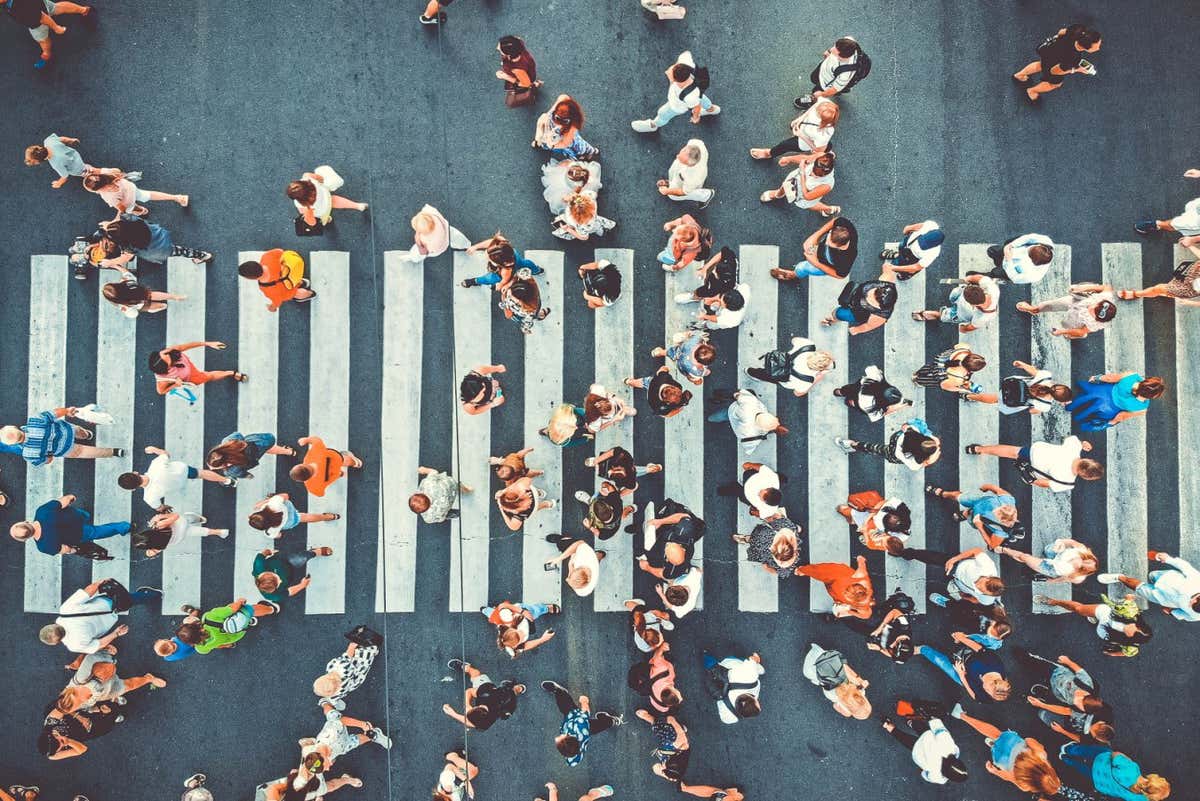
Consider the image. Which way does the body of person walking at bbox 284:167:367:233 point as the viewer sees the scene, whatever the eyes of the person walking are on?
to the viewer's left

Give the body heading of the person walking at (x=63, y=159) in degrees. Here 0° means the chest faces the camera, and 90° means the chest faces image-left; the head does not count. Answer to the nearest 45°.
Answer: approximately 90°

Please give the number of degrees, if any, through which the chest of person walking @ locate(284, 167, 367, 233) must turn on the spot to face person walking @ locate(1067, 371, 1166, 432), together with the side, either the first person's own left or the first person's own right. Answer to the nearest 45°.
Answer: approximately 180°

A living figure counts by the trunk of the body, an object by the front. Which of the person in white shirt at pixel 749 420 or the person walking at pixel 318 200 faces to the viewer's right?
the person in white shirt

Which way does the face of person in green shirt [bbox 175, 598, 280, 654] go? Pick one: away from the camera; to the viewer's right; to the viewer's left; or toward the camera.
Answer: to the viewer's left

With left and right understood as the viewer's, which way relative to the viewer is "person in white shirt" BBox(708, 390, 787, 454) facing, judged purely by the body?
facing to the right of the viewer

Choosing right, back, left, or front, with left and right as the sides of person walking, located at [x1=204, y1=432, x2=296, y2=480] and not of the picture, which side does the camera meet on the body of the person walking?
left

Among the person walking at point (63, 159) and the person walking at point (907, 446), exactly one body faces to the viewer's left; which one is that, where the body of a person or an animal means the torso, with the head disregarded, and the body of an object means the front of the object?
the person walking at point (63, 159)

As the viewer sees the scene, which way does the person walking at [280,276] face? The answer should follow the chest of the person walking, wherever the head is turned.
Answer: to the viewer's left

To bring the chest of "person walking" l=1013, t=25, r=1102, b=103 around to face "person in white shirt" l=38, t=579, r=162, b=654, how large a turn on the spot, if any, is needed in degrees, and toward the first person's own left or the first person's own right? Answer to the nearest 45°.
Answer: approximately 135° to the first person's own right

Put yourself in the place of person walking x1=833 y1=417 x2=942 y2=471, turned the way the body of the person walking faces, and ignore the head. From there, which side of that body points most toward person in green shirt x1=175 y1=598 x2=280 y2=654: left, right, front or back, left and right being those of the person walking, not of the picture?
back

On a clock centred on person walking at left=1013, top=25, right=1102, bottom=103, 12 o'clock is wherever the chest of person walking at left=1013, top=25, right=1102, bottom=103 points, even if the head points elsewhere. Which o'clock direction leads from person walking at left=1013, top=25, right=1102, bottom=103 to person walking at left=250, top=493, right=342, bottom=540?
person walking at left=250, top=493, right=342, bottom=540 is roughly at 5 o'clock from person walking at left=1013, top=25, right=1102, bottom=103.
